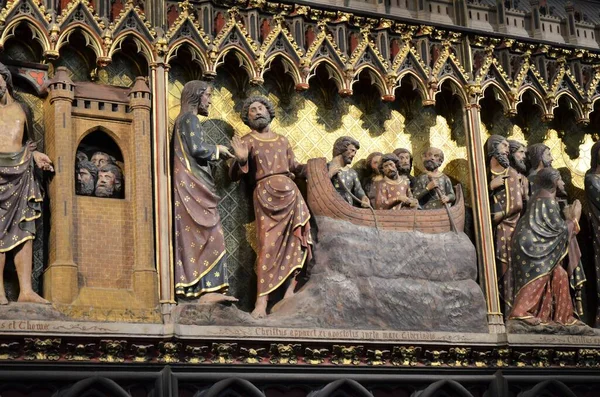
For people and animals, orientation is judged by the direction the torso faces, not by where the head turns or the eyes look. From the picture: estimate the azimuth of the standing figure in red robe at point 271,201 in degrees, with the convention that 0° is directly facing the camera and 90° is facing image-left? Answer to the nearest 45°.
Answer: approximately 0°

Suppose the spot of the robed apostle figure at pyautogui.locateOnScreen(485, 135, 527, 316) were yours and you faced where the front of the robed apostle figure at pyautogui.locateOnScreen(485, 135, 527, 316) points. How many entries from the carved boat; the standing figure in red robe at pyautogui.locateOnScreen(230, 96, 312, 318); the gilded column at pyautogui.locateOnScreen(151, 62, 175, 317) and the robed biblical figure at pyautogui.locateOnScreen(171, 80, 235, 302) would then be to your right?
4

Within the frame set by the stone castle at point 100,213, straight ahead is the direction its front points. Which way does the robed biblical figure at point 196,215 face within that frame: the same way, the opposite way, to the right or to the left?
to the left

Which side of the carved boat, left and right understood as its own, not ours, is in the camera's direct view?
left

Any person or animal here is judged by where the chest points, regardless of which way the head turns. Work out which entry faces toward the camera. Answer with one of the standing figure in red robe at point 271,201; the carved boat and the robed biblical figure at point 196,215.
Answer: the standing figure in red robe

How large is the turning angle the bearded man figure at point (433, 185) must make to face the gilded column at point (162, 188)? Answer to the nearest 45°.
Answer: approximately 45° to its right

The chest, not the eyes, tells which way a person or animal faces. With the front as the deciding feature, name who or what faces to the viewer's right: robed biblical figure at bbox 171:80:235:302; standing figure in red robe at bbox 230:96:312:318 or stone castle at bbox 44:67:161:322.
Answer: the robed biblical figure

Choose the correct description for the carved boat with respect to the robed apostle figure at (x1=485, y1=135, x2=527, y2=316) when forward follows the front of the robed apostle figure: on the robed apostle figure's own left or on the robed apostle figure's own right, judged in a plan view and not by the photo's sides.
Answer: on the robed apostle figure's own right

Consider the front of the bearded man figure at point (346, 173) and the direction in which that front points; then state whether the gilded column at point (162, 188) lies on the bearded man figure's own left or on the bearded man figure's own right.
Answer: on the bearded man figure's own right
